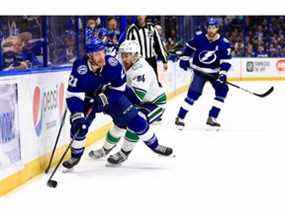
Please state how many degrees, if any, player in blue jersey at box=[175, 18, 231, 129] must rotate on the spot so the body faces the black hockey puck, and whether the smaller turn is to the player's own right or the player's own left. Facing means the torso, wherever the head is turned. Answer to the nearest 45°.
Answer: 0° — they already face it

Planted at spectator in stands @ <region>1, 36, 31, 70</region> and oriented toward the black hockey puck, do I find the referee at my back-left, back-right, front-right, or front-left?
back-left

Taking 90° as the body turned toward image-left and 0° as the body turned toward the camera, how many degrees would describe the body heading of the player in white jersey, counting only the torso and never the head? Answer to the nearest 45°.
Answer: approximately 45°

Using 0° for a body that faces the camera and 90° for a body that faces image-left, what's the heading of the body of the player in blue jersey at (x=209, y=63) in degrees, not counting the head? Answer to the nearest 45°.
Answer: approximately 0°

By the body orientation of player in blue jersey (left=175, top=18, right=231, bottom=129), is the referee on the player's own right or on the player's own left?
on the player's own right

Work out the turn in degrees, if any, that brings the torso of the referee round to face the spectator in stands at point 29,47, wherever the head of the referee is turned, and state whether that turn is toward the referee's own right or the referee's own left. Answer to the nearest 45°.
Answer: approximately 45° to the referee's own right
